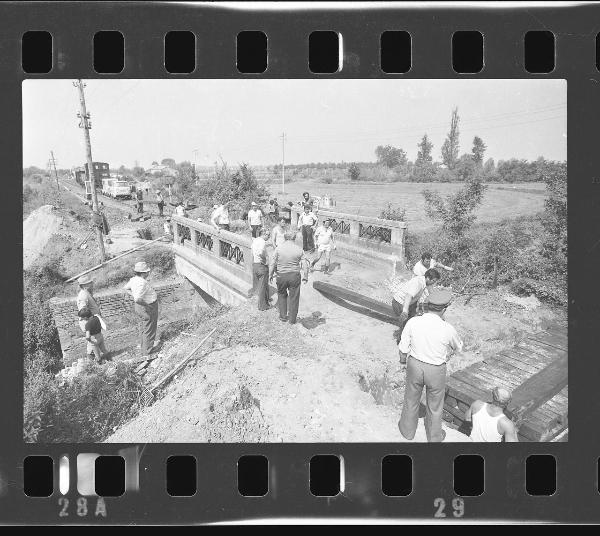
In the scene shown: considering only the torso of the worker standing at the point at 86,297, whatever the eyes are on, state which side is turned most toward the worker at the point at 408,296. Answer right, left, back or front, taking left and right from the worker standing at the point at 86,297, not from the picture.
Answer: front

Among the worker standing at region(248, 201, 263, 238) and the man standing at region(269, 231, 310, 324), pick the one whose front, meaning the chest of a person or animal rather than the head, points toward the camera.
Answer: the worker standing at region(248, 201, 263, 238)

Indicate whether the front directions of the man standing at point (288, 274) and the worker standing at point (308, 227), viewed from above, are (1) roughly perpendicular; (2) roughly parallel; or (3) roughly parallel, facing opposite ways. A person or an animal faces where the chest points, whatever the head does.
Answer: roughly parallel, facing opposite ways

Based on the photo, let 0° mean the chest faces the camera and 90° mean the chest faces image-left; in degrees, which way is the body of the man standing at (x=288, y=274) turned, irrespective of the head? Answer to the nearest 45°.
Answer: approximately 180°

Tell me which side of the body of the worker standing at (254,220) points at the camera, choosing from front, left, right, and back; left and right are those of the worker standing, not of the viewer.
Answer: front

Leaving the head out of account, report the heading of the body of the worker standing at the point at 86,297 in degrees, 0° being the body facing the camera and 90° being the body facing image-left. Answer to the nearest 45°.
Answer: approximately 315°

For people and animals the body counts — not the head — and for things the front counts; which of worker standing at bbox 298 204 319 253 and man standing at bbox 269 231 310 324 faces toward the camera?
worker standing at bbox 298 204 319 253

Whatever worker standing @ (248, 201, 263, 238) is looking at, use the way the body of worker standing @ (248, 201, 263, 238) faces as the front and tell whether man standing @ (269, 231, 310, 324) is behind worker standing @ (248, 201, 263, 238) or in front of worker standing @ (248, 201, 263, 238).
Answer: in front

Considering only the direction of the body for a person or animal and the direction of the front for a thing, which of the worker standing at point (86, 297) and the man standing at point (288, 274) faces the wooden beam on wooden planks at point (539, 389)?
the worker standing at point (86, 297)
